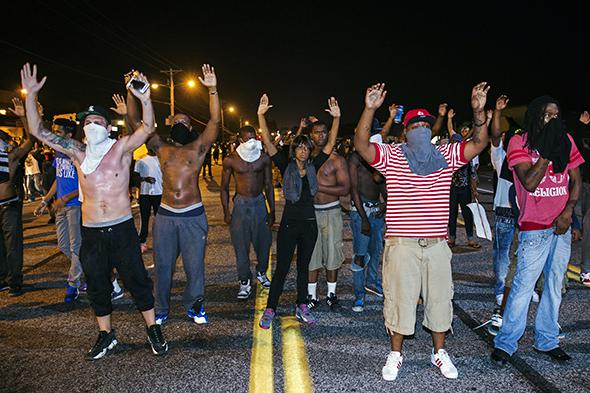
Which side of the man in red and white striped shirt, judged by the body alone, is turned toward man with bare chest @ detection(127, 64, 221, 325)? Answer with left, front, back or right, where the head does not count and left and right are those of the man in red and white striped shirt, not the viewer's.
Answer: right

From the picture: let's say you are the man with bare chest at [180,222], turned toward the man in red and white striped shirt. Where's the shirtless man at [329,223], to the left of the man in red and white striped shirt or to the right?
left

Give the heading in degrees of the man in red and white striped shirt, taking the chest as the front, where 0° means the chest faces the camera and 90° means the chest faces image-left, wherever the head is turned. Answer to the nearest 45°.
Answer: approximately 0°

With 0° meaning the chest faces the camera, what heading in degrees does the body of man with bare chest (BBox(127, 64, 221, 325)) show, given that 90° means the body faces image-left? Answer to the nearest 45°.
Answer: approximately 0°
